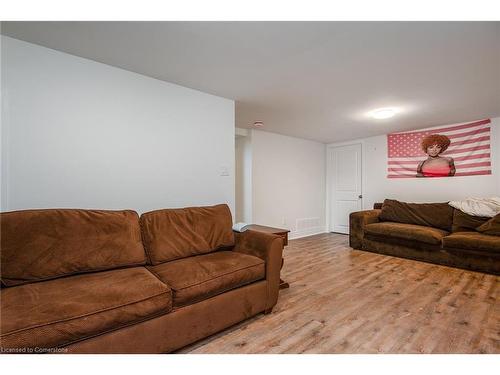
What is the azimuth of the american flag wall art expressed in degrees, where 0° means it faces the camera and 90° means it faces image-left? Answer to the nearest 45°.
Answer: approximately 45°

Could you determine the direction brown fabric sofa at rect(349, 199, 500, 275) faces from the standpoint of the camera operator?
facing the viewer and to the left of the viewer

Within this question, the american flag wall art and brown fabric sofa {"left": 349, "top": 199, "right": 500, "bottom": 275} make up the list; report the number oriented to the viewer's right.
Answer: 0

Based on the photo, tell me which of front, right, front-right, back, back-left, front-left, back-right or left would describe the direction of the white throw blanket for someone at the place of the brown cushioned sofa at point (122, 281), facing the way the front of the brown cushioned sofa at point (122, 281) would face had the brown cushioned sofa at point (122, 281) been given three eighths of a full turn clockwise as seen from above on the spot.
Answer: back

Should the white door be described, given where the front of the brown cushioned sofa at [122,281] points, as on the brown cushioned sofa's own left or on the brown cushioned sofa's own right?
on the brown cushioned sofa's own left

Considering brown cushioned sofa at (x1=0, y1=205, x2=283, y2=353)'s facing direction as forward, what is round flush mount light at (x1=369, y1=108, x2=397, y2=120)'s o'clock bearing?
The round flush mount light is roughly at 10 o'clock from the brown cushioned sofa.

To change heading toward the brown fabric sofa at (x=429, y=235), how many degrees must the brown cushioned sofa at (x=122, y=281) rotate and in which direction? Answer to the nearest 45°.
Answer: approximately 45° to its left

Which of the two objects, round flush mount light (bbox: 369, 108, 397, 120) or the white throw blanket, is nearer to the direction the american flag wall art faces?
the round flush mount light

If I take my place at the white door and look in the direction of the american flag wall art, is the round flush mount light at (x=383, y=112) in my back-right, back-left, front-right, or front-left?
front-right

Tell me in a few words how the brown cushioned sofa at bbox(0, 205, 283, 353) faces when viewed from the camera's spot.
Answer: facing the viewer and to the right of the viewer

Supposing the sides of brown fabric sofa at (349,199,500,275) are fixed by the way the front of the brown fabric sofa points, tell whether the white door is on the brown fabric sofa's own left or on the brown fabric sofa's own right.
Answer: on the brown fabric sofa's own right
